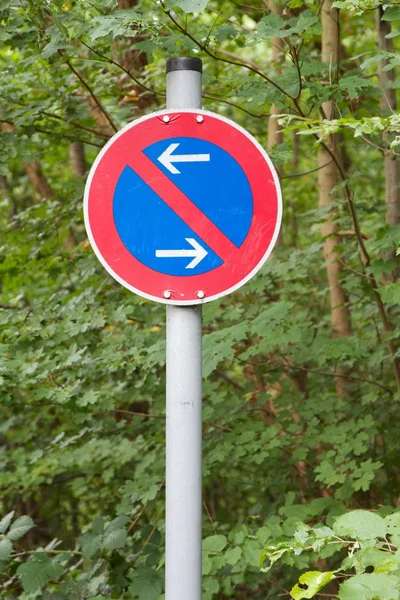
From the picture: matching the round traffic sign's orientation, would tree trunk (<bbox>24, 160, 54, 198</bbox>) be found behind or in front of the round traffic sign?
behind

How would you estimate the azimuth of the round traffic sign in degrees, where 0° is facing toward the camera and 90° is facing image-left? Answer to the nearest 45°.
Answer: approximately 0°
